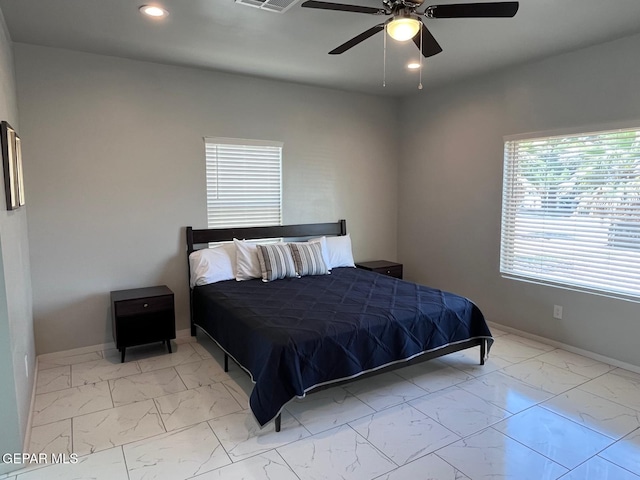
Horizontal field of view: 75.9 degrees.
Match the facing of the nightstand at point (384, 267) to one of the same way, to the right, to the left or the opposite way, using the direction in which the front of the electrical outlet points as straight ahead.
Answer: to the left

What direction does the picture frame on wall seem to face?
to the viewer's right

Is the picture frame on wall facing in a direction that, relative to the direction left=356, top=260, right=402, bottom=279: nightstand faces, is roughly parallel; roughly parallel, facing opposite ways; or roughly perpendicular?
roughly perpendicular

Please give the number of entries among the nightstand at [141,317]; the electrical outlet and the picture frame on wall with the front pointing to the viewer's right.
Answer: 1

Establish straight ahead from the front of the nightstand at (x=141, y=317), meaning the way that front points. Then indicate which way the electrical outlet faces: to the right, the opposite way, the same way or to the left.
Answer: to the right

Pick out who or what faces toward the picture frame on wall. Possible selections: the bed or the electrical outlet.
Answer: the electrical outlet

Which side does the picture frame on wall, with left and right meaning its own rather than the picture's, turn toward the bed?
front

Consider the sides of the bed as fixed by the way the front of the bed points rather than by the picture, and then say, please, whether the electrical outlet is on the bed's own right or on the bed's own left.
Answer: on the bed's own left

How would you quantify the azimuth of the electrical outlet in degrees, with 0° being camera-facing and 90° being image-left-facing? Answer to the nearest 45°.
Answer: approximately 45°

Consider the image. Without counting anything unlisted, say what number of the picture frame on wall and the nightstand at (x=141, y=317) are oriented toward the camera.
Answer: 1

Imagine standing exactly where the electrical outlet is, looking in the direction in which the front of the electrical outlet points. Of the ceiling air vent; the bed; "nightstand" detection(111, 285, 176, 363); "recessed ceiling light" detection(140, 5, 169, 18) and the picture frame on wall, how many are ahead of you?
5

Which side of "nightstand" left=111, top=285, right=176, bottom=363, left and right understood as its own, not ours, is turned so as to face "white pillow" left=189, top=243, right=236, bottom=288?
left
